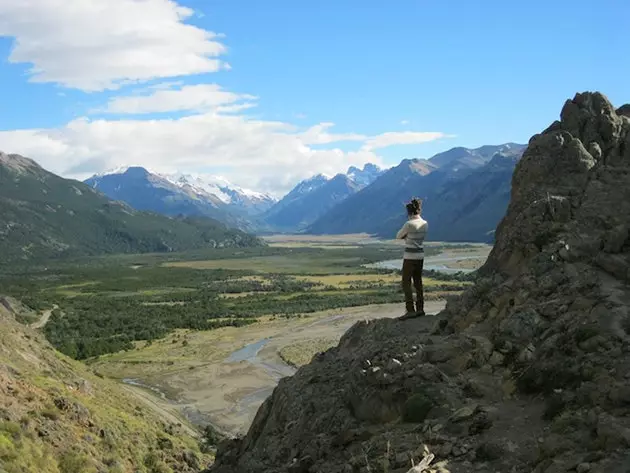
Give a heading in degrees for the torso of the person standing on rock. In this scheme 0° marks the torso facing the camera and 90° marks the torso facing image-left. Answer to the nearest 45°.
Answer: approximately 135°
